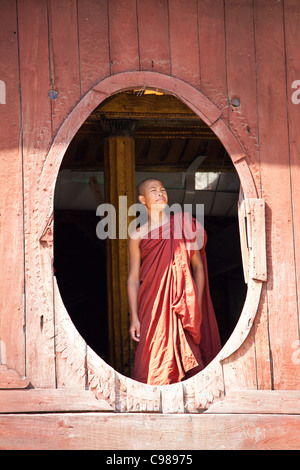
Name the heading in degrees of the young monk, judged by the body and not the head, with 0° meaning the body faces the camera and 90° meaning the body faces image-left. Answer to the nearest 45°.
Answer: approximately 0°

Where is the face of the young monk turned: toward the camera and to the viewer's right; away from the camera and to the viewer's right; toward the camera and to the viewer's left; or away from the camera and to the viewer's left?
toward the camera and to the viewer's right
